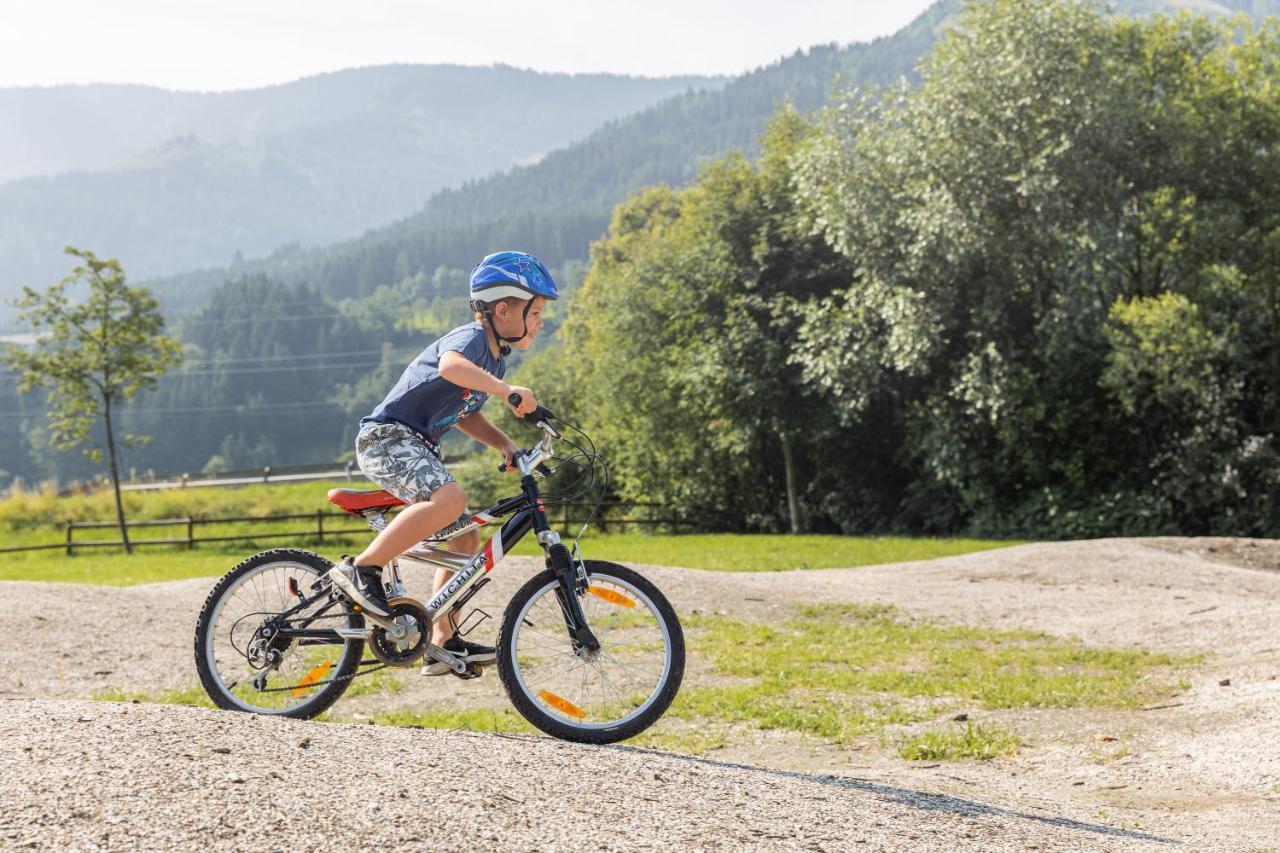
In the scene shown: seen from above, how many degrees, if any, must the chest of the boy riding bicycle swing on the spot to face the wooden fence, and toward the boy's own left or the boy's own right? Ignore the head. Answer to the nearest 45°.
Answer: approximately 90° to the boy's own left

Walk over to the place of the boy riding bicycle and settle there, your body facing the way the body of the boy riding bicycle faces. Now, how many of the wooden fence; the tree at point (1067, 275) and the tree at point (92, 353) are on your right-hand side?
0

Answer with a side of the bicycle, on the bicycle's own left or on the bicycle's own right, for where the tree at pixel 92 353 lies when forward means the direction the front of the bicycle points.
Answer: on the bicycle's own left

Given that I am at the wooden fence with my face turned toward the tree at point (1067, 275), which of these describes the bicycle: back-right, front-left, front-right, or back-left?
front-right

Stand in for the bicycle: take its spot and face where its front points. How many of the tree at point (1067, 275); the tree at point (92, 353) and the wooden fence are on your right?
0

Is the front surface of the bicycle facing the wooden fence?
no

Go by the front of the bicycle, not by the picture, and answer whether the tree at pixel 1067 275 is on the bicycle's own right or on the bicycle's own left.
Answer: on the bicycle's own left

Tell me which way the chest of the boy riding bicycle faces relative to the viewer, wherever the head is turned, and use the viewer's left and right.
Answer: facing to the right of the viewer

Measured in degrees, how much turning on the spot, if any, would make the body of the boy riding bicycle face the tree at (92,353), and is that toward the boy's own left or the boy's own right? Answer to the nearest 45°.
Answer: approximately 90° to the boy's own left

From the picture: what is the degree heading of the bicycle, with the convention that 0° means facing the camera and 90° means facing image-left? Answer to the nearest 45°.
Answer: approximately 270°
